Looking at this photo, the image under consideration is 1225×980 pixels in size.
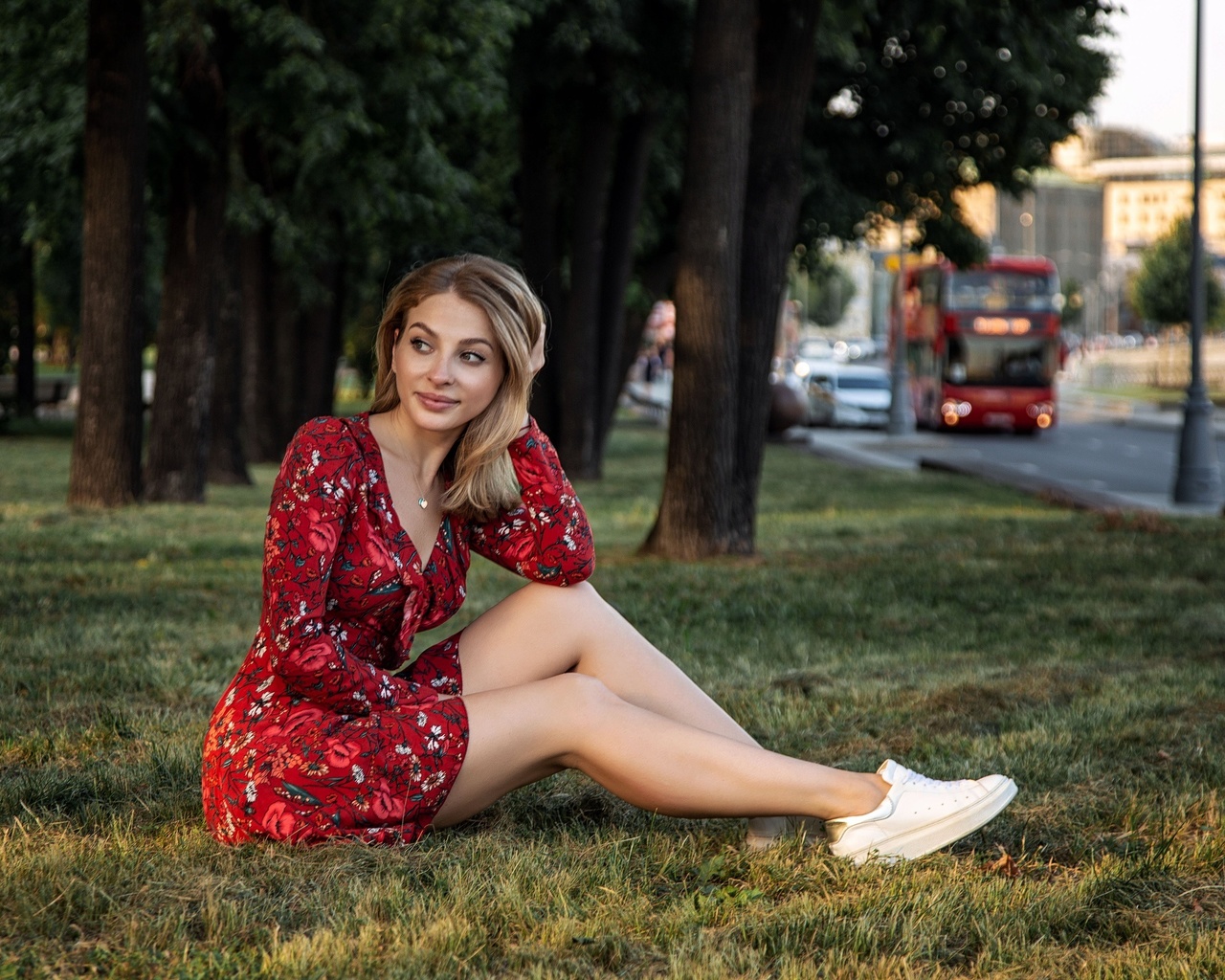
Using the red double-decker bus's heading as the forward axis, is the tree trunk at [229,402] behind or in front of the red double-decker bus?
in front

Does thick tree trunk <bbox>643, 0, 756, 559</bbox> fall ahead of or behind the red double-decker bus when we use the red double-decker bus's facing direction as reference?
ahead

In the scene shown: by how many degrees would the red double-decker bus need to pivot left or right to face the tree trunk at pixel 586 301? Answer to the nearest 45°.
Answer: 0° — it already faces it

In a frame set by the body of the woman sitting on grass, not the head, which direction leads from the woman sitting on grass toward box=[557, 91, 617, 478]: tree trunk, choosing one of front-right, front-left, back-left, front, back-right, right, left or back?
back-left

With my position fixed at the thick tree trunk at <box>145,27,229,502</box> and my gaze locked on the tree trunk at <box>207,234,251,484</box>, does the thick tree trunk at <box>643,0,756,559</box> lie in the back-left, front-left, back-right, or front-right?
back-right

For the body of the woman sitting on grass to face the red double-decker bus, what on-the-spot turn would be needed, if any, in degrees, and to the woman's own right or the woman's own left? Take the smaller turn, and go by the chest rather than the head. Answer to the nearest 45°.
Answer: approximately 135° to the woman's own left

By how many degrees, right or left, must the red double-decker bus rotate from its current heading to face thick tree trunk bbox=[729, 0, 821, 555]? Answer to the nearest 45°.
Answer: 0° — it already faces it

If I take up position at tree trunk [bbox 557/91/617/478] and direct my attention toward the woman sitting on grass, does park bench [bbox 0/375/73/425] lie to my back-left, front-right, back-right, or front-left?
back-right

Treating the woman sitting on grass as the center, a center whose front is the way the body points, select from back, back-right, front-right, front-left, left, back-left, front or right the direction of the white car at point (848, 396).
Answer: back-left

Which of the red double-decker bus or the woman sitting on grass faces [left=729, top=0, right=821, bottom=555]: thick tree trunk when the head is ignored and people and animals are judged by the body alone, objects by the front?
the red double-decker bus

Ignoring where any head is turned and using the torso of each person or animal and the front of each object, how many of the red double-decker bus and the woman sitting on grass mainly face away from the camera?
0

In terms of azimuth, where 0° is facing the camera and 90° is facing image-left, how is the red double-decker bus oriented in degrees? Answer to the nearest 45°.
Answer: approximately 0°

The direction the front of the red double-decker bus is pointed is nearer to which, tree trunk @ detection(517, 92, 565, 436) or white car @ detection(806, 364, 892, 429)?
the tree trunk

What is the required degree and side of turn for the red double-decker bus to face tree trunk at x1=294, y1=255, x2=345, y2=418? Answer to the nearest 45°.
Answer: approximately 45° to its right

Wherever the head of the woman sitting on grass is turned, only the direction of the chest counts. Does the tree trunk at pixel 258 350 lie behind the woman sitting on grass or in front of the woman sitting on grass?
behind
